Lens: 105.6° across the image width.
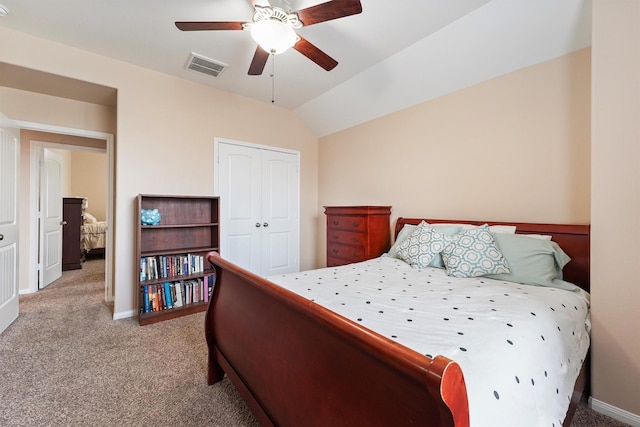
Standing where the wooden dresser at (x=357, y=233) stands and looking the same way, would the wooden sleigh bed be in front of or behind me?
in front

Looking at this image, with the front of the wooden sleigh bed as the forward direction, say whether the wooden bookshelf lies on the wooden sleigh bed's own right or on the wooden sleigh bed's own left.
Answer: on the wooden sleigh bed's own right

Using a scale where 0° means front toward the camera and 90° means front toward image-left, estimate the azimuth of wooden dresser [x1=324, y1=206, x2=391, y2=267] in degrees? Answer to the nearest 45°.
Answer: approximately 45°

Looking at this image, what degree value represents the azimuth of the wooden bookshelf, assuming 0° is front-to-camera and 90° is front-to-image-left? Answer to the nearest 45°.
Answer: approximately 315°

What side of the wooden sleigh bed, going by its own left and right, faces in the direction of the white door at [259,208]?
right

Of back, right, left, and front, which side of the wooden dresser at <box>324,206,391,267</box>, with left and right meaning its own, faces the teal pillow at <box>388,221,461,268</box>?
left

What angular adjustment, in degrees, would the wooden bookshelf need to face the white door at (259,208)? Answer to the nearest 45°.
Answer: approximately 45° to its left

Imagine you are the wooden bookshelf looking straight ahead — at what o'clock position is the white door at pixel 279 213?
The white door is roughly at 10 o'clock from the wooden bookshelf.

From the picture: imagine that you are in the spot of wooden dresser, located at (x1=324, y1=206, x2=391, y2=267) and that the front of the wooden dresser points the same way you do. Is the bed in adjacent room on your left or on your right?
on your right

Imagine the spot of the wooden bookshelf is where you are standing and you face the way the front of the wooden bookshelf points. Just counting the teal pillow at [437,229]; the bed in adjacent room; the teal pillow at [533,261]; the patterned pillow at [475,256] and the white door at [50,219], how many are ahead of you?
3

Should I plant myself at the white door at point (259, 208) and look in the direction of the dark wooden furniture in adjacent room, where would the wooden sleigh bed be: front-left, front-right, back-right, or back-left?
back-left
